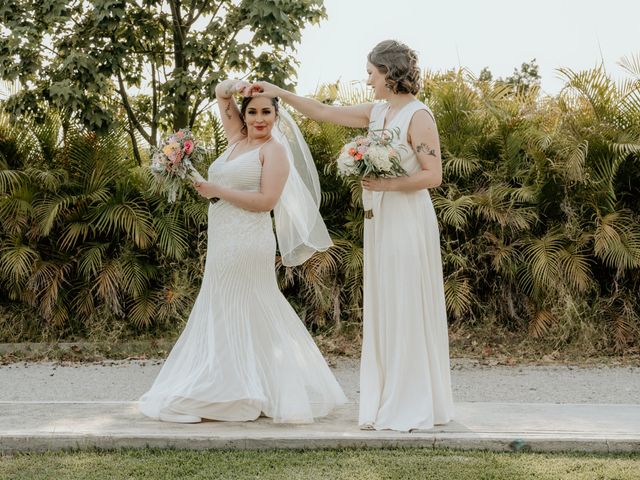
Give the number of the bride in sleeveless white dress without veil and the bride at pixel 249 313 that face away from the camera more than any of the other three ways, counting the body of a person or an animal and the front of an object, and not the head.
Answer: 0

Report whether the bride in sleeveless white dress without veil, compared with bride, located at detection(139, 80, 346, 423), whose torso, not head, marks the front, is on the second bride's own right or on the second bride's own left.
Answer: on the second bride's own left

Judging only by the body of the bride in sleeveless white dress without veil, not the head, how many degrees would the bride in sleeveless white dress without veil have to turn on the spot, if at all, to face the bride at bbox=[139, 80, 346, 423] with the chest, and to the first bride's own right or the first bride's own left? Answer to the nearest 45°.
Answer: approximately 45° to the first bride's own right

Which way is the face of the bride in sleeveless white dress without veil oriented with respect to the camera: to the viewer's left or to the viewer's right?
to the viewer's left

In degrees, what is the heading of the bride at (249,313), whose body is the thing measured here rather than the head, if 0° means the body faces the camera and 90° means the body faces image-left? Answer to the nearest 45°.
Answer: approximately 45°
